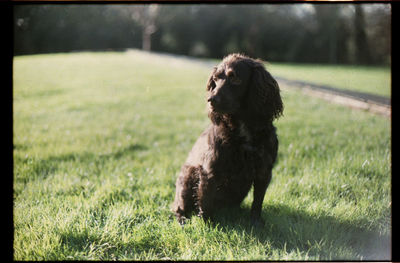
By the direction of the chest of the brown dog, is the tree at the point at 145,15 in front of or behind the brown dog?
behind

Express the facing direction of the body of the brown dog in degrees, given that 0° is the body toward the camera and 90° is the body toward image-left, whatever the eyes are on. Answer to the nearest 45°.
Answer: approximately 315°

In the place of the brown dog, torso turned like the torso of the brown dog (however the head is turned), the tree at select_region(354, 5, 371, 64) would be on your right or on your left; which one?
on your left

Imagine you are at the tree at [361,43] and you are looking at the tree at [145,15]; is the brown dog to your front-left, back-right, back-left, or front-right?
front-left
